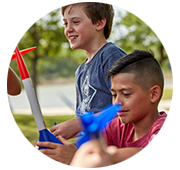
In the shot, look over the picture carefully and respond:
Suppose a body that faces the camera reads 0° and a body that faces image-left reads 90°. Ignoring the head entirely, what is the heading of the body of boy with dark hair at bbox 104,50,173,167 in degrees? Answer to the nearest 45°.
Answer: approximately 45°
